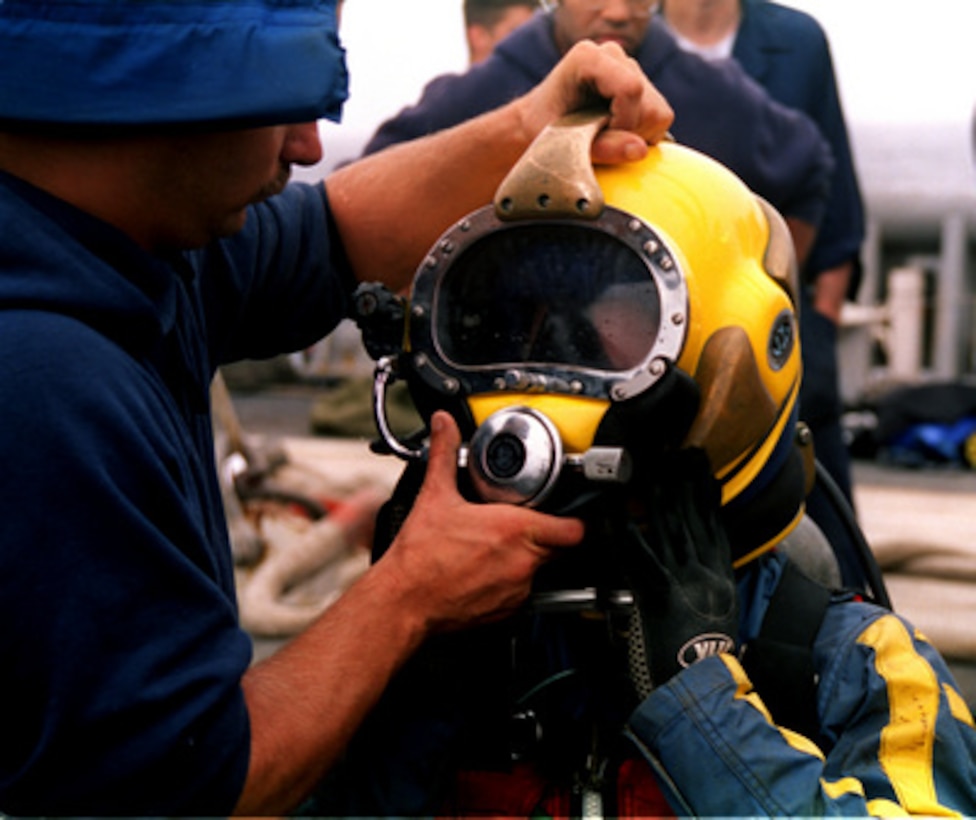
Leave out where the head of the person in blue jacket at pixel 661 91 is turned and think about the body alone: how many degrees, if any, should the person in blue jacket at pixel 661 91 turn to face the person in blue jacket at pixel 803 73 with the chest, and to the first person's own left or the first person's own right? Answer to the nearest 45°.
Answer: approximately 135° to the first person's own left

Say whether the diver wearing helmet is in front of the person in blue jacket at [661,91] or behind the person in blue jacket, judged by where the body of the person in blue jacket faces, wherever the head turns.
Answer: in front

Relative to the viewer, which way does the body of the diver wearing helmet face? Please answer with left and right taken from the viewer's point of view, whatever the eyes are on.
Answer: facing the viewer and to the left of the viewer

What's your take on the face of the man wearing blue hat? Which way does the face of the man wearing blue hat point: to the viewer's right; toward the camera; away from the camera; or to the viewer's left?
to the viewer's right

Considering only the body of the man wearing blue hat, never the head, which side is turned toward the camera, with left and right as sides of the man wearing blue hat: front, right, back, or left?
right

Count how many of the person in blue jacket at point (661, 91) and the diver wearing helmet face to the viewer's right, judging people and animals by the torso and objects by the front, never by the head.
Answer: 0

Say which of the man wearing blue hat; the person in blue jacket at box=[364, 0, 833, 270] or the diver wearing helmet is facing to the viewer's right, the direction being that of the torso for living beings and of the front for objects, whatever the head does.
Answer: the man wearing blue hat

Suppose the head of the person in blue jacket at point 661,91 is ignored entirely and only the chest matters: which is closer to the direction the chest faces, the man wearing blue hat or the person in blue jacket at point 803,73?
the man wearing blue hat

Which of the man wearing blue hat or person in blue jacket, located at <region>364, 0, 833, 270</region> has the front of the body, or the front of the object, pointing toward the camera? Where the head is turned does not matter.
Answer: the person in blue jacket

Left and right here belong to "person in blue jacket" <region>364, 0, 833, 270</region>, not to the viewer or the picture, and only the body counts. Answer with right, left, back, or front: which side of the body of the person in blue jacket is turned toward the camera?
front

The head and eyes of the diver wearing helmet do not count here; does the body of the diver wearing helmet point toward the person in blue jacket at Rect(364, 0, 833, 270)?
no

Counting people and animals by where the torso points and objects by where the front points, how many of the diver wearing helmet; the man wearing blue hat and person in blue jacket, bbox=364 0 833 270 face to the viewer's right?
1

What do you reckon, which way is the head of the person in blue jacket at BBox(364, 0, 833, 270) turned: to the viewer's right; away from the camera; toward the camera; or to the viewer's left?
toward the camera

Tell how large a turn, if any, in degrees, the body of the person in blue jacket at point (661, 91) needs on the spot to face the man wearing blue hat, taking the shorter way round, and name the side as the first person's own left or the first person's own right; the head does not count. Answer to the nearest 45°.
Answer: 0° — they already face them

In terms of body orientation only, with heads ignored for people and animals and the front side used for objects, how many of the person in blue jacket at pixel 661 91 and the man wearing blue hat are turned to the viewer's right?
1

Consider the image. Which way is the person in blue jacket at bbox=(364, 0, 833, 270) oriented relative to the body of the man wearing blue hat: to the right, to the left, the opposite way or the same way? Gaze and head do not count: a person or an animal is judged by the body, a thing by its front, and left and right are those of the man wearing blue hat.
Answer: to the right
